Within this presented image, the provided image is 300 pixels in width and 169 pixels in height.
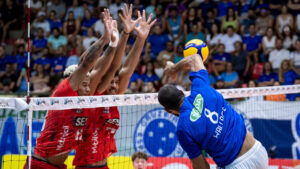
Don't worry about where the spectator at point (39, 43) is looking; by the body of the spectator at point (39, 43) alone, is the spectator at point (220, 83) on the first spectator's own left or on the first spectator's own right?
on the first spectator's own left

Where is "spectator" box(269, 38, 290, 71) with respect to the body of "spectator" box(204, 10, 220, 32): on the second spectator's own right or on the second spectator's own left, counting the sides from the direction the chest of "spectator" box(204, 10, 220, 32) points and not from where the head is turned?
on the second spectator's own left

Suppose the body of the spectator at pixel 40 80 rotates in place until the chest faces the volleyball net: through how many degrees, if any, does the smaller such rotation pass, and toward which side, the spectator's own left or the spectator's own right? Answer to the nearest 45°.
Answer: approximately 45° to the spectator's own left

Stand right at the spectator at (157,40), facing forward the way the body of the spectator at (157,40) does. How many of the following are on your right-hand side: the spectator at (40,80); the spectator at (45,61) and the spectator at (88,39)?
3

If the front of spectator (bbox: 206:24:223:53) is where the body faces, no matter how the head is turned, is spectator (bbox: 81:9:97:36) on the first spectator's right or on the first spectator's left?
on the first spectator's right

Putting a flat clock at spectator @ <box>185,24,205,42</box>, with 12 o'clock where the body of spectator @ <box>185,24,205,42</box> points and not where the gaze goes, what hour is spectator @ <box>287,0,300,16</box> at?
spectator @ <box>287,0,300,16</box> is roughly at 9 o'clock from spectator @ <box>185,24,205,42</box>.

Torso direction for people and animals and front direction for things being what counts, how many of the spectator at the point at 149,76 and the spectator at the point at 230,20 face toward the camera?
2

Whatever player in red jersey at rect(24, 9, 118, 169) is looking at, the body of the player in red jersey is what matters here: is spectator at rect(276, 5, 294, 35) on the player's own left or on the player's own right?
on the player's own left

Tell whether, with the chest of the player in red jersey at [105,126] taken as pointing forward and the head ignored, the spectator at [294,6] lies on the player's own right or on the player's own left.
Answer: on the player's own left

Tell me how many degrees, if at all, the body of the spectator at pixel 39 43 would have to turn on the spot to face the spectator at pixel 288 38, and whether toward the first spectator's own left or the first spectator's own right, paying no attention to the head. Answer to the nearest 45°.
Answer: approximately 45° to the first spectator's own left
